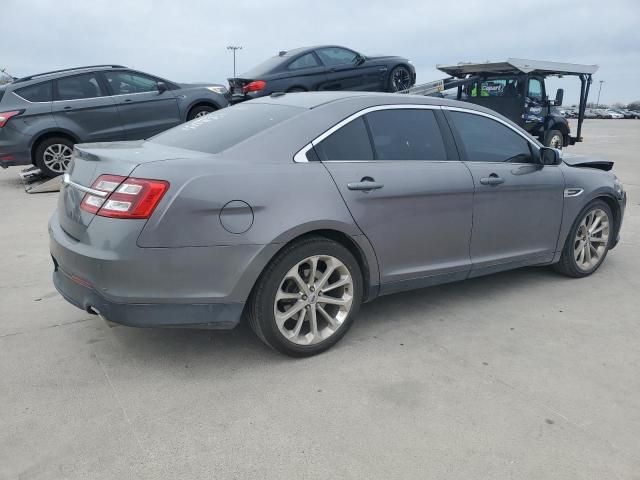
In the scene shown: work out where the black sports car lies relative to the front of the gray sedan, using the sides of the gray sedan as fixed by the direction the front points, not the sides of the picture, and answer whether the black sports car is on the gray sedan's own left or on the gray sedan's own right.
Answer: on the gray sedan's own left

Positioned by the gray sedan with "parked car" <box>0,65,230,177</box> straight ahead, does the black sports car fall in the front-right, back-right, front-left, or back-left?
front-right

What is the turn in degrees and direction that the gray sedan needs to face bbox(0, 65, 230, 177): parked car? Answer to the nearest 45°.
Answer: approximately 90° to its left

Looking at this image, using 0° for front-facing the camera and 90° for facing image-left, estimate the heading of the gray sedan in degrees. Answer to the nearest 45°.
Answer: approximately 225°

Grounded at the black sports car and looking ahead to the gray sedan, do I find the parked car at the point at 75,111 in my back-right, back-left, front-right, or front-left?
front-right
